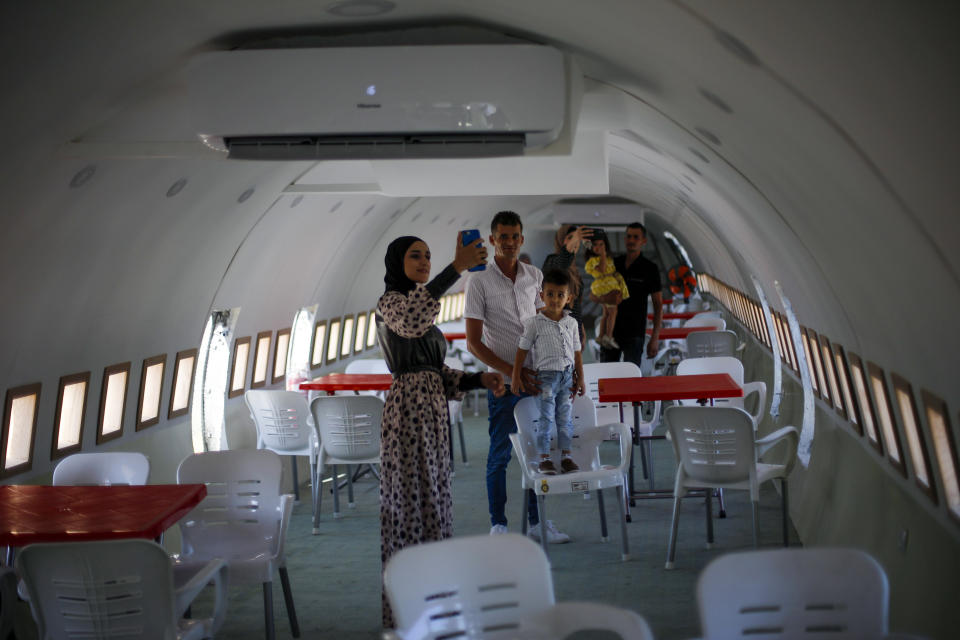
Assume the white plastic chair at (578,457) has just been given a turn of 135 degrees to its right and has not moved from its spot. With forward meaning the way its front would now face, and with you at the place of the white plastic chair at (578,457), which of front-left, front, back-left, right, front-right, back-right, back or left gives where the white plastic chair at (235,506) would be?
left

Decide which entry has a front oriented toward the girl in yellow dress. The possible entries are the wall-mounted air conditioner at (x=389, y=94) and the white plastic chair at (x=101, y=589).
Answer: the white plastic chair

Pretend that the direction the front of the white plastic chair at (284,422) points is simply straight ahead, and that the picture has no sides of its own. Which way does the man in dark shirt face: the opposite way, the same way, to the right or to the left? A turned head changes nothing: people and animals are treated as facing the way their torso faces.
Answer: the opposite way

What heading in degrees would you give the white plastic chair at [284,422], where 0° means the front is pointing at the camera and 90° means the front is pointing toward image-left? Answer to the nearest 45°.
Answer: approximately 225°

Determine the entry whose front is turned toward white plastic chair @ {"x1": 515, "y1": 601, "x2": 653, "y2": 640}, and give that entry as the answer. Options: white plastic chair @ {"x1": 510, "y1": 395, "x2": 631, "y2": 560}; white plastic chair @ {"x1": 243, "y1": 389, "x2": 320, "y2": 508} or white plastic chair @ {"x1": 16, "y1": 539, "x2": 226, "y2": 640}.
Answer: white plastic chair @ {"x1": 510, "y1": 395, "x2": 631, "y2": 560}

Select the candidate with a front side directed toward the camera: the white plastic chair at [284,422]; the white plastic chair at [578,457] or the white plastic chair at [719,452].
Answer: the white plastic chair at [578,457]

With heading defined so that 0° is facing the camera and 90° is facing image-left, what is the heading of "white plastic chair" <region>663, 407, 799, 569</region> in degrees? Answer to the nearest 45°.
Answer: approximately 225°

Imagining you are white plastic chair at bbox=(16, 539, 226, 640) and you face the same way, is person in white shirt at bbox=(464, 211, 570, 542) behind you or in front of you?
in front

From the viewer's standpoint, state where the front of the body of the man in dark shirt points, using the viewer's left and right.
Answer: facing the viewer and to the left of the viewer

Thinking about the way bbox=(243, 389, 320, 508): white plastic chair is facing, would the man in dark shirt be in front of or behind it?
in front

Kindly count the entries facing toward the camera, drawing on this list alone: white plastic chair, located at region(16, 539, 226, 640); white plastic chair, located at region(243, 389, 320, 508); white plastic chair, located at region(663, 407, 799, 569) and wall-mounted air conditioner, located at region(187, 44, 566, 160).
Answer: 1

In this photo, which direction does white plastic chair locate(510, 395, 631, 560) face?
toward the camera

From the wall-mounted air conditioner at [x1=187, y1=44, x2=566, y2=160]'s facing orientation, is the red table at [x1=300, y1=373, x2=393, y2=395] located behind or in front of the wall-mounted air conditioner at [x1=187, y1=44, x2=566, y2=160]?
behind
